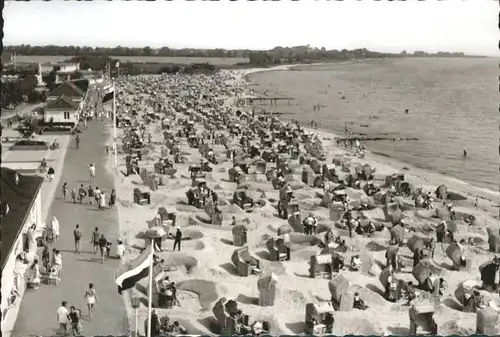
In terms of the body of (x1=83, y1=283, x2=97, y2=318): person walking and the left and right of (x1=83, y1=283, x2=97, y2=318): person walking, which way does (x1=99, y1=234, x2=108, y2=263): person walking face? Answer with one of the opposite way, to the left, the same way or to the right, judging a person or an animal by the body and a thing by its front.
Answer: the same way

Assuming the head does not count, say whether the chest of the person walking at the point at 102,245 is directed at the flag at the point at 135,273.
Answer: no

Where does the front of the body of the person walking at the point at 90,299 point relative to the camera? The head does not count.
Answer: away from the camera

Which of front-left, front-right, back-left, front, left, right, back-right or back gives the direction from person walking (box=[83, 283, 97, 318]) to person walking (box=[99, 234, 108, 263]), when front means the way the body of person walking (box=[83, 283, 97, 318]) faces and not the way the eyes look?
front

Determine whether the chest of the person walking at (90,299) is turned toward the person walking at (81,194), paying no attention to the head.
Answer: yes

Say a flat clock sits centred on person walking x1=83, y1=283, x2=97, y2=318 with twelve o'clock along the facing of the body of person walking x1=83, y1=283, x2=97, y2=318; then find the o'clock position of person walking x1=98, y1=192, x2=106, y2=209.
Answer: person walking x1=98, y1=192, x2=106, y2=209 is roughly at 12 o'clock from person walking x1=83, y1=283, x2=97, y2=318.
